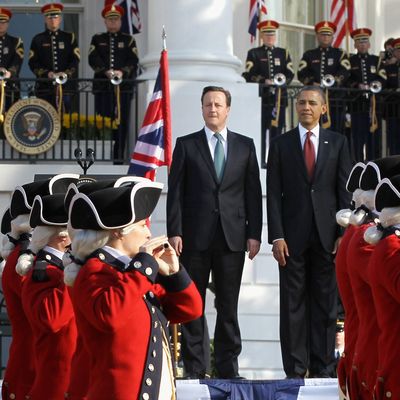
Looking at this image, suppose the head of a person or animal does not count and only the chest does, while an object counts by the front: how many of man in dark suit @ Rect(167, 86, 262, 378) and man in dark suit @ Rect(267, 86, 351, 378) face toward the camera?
2

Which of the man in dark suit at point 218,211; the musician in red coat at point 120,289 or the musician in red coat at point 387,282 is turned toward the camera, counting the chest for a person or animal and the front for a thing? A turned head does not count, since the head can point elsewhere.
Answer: the man in dark suit

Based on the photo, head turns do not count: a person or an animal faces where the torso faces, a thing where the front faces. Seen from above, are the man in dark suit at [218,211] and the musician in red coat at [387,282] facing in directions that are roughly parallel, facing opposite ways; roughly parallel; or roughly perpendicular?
roughly perpendicular

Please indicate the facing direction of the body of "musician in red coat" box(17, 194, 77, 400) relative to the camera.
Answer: to the viewer's right

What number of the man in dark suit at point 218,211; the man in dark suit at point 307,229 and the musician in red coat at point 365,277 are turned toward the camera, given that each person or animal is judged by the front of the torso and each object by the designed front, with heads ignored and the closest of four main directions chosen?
2

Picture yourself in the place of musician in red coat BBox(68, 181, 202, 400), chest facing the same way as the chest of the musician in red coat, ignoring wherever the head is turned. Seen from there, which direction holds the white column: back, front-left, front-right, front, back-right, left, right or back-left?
left

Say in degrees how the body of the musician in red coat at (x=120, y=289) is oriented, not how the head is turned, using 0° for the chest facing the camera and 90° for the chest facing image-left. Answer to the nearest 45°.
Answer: approximately 270°

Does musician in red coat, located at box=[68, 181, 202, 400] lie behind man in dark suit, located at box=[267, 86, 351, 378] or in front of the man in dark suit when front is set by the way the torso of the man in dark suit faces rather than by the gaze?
in front
